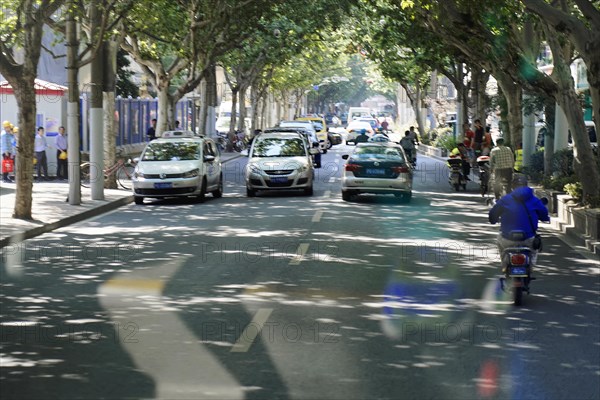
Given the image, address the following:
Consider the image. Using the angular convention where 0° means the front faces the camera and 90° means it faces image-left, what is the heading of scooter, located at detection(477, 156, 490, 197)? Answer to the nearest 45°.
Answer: approximately 180°

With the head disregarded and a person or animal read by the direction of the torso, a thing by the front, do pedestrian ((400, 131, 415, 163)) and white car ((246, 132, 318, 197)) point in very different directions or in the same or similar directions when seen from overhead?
very different directions

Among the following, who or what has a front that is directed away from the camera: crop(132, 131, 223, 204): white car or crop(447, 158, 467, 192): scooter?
the scooter

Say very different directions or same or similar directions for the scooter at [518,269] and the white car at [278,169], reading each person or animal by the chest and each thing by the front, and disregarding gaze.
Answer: very different directions

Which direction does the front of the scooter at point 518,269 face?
away from the camera

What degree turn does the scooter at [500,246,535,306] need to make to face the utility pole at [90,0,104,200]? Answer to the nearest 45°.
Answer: approximately 45° to its left

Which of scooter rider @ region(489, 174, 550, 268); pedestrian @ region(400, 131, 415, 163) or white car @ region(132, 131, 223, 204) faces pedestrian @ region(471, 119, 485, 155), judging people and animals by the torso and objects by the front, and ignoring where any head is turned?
the scooter rider

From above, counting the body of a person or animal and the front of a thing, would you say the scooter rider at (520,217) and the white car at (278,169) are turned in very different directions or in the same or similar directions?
very different directions

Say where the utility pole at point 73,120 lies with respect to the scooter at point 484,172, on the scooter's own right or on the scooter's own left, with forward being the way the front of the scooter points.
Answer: on the scooter's own left

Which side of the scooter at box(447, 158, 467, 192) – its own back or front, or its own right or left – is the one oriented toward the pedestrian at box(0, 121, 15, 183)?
left

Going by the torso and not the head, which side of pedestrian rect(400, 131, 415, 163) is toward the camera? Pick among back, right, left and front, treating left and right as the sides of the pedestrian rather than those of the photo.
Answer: back

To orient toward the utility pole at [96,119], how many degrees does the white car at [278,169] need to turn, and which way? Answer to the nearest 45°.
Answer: approximately 90° to its right

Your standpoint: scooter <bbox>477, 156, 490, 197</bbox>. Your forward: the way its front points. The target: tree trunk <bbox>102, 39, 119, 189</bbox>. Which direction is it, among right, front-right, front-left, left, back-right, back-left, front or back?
left

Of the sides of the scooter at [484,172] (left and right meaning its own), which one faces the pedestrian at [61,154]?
left

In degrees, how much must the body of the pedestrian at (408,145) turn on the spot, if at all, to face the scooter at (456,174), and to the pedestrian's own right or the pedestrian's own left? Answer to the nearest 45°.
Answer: approximately 180°

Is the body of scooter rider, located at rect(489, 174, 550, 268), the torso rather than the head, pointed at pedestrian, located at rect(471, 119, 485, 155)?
yes
